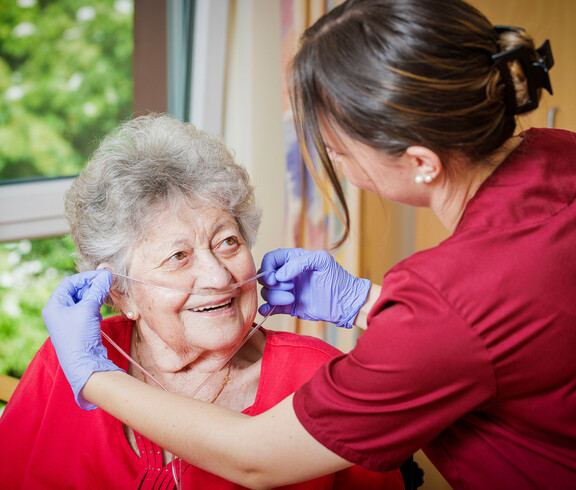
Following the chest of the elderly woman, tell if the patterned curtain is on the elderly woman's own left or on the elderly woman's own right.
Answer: on the elderly woman's own left

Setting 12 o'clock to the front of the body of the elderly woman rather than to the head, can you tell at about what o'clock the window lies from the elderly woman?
The window is roughly at 5 o'clock from the elderly woman.

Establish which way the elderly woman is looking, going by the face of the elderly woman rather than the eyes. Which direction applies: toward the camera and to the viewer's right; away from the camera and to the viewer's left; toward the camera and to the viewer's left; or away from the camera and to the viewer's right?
toward the camera and to the viewer's right

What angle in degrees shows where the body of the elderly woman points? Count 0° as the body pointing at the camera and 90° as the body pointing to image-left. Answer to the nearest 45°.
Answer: approximately 315°
